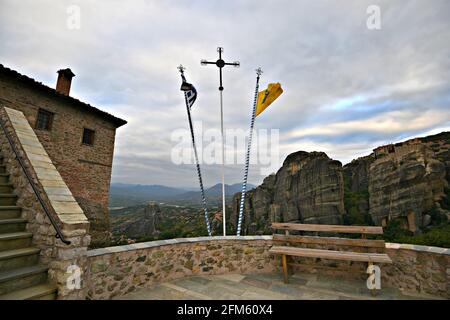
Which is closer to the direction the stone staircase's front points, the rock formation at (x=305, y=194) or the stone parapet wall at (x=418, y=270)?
the stone parapet wall

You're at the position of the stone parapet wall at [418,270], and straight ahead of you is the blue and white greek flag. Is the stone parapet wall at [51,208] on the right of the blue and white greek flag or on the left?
left

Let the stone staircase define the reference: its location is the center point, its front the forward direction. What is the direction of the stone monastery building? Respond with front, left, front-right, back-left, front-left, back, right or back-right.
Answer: back-left

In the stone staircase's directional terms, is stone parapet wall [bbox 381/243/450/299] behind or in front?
in front

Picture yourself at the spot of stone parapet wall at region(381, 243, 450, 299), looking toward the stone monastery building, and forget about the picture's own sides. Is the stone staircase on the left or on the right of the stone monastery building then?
left

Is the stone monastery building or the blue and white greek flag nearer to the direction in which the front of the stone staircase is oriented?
the blue and white greek flag

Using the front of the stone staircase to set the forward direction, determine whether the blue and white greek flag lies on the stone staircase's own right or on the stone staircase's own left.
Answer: on the stone staircase's own left

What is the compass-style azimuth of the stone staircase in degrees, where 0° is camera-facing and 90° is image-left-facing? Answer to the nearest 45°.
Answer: approximately 315°
